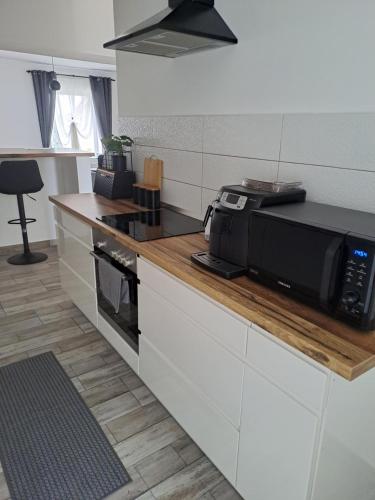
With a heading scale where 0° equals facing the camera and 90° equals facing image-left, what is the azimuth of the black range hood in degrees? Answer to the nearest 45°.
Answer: approximately 45°

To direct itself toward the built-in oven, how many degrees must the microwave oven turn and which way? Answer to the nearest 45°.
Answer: approximately 90° to its right

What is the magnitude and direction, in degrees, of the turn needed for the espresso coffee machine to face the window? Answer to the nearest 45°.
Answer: approximately 90° to its right

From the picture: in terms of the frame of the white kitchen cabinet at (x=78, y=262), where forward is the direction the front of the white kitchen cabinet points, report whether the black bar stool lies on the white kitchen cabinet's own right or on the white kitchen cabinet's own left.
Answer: on the white kitchen cabinet's own right

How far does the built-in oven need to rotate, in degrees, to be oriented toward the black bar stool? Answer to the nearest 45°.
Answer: approximately 90° to its right

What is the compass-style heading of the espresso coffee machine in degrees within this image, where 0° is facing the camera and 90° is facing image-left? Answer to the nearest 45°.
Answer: approximately 45°

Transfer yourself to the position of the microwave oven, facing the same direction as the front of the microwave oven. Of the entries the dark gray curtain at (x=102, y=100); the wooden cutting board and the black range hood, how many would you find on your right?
3

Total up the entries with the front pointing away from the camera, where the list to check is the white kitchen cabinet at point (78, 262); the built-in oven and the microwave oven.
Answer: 0

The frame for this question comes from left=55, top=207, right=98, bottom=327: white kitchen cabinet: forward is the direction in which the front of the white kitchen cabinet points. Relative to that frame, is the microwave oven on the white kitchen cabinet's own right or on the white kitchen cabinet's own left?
on the white kitchen cabinet's own left

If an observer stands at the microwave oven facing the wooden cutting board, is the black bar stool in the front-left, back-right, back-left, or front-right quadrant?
front-left

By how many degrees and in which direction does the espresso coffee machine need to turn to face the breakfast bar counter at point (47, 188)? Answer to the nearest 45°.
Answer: approximately 90° to its right

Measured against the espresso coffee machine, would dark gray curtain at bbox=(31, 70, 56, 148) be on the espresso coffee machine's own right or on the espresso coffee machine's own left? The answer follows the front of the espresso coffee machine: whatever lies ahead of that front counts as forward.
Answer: on the espresso coffee machine's own right

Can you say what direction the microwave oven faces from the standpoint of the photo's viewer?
facing the viewer and to the left of the viewer

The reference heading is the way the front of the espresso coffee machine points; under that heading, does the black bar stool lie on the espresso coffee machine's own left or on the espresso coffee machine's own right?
on the espresso coffee machine's own right

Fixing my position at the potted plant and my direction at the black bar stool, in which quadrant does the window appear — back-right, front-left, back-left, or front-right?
front-right
